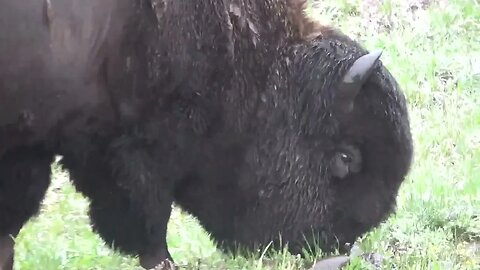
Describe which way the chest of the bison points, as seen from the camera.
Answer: to the viewer's right
